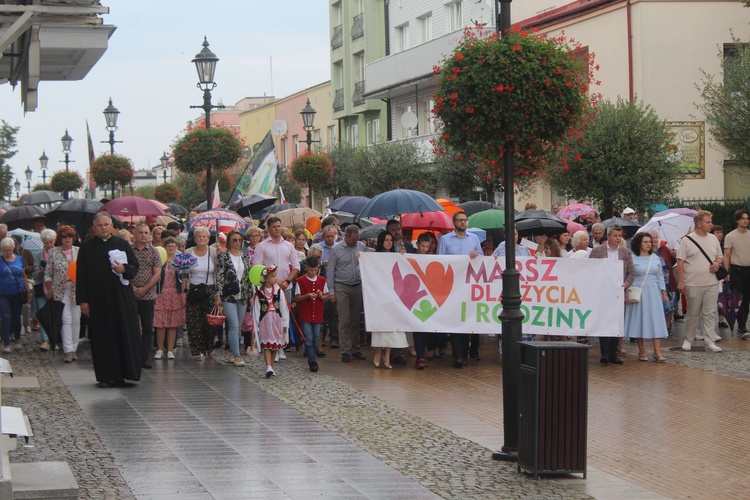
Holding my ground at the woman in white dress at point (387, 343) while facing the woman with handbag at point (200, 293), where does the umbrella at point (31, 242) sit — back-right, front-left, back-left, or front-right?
front-right

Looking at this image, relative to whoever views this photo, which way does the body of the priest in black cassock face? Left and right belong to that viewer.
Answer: facing the viewer

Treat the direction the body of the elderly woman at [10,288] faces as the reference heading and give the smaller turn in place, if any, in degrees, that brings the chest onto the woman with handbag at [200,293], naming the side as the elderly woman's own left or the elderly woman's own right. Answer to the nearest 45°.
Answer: approximately 45° to the elderly woman's own left

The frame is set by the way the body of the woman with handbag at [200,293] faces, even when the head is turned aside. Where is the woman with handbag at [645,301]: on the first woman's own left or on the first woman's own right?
on the first woman's own left

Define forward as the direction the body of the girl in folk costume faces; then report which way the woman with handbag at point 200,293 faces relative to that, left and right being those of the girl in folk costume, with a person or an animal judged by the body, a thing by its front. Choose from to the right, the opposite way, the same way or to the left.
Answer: the same way

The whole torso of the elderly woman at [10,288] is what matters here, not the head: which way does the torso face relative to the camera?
toward the camera

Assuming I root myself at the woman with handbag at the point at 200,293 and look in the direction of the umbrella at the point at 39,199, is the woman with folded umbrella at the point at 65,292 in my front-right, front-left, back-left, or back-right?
front-left

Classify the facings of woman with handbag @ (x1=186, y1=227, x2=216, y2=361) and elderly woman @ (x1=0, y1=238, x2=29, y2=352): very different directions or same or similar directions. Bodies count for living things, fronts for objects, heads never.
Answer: same or similar directions

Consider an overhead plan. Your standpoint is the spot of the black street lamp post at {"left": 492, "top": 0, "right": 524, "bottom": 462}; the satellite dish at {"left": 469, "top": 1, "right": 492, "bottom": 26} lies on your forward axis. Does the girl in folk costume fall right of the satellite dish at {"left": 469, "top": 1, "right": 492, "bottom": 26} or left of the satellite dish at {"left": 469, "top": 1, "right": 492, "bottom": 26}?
left

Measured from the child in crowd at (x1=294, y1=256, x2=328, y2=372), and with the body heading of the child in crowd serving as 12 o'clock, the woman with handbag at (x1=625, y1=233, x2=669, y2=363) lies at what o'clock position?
The woman with handbag is roughly at 9 o'clock from the child in crowd.

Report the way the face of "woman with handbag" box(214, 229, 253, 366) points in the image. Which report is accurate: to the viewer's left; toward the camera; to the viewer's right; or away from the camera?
toward the camera

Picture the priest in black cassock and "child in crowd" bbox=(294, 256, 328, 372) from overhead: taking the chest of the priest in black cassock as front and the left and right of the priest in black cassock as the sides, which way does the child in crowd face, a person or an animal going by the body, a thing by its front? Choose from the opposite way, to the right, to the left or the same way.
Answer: the same way

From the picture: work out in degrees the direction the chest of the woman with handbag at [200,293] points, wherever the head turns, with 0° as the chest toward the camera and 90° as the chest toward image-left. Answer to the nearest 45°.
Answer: approximately 0°

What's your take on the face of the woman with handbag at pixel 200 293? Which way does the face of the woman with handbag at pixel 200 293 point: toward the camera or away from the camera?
toward the camera

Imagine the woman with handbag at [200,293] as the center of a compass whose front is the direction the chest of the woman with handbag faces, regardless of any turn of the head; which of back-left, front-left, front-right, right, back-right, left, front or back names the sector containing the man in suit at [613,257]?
left

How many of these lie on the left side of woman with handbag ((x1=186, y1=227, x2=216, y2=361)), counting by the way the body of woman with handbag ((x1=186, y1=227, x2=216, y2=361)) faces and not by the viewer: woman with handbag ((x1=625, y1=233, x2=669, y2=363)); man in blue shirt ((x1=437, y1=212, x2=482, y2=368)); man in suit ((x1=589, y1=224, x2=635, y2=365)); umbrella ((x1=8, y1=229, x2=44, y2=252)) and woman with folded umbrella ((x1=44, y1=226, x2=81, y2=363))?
3

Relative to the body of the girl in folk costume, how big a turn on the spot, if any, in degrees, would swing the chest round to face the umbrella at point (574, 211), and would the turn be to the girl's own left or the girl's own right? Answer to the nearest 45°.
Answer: approximately 135° to the girl's own left

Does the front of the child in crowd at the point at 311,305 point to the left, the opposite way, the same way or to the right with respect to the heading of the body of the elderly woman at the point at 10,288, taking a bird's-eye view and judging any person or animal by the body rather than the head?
the same way

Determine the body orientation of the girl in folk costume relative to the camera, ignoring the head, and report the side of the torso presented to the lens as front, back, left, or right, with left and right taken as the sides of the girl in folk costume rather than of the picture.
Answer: front

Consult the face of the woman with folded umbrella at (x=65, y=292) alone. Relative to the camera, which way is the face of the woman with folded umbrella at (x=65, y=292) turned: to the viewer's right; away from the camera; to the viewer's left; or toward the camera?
toward the camera

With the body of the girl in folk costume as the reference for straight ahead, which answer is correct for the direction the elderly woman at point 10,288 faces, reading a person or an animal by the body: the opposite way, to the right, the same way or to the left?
the same way

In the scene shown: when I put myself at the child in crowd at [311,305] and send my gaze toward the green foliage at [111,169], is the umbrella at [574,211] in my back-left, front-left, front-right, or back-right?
front-right

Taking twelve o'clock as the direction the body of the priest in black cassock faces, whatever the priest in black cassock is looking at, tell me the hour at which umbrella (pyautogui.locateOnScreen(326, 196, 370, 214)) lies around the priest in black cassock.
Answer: The umbrella is roughly at 7 o'clock from the priest in black cassock.
